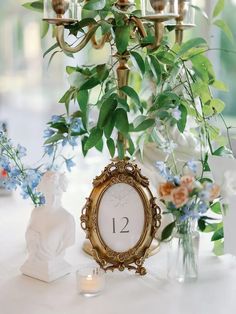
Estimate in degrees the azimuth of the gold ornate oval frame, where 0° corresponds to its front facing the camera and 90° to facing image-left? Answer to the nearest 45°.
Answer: approximately 0°
